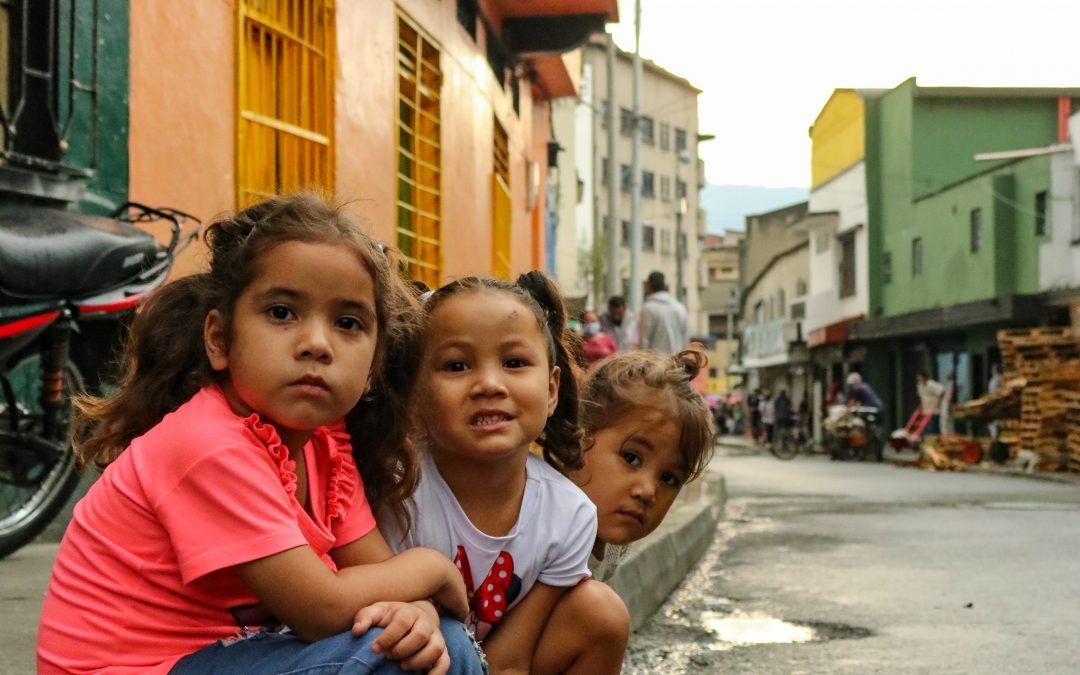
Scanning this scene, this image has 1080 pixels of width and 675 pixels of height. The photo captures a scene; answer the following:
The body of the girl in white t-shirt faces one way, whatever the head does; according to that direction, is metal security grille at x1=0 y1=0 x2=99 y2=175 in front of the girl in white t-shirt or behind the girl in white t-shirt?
behind

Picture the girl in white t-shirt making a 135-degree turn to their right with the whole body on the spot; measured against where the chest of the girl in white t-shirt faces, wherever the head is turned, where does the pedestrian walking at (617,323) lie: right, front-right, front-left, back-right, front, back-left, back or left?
front-right

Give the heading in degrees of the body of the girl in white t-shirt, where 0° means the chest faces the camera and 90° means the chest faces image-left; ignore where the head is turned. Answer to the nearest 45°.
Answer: approximately 0°

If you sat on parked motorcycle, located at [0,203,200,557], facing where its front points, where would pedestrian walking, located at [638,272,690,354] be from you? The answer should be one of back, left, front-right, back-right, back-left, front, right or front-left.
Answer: back-right

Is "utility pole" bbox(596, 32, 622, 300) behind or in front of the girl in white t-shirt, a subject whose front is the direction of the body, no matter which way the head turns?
behind

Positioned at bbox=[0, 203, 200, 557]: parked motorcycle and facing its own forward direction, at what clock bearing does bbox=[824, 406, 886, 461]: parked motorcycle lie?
bbox=[824, 406, 886, 461]: parked motorcycle is roughly at 4 o'clock from bbox=[0, 203, 200, 557]: parked motorcycle.

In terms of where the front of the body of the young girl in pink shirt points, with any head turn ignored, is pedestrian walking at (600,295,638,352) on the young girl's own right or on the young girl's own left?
on the young girl's own left

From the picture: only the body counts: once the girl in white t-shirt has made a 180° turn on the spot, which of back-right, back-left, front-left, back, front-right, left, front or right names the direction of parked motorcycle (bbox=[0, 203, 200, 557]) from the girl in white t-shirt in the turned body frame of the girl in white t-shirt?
front-left

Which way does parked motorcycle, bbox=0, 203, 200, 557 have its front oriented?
to the viewer's left

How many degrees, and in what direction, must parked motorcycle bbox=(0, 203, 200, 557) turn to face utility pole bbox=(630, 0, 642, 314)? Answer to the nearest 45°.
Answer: approximately 135° to its right
